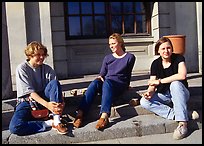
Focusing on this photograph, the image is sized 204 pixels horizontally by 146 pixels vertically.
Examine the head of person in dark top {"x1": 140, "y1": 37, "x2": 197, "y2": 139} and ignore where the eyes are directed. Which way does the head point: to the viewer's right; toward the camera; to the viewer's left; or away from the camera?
toward the camera

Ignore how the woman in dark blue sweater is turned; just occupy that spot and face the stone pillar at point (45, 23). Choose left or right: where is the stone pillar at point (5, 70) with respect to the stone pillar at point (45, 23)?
left

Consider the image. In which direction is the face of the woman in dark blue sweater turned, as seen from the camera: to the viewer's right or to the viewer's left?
to the viewer's left

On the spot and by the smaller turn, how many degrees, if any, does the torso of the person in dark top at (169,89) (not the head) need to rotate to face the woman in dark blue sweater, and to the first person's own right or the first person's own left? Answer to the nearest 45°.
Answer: approximately 90° to the first person's own right

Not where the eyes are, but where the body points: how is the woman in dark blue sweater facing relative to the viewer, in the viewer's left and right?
facing the viewer and to the left of the viewer

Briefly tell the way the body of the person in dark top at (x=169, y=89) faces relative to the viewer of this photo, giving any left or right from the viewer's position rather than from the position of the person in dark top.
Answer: facing the viewer

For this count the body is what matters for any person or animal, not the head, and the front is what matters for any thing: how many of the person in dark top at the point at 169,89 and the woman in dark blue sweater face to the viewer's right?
0

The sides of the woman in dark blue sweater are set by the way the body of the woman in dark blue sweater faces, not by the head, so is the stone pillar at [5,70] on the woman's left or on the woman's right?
on the woman's right

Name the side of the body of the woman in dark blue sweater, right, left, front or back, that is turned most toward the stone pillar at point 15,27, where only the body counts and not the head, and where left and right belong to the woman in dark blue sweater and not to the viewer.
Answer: right

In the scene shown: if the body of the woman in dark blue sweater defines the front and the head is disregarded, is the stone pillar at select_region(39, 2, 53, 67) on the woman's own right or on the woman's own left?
on the woman's own right
